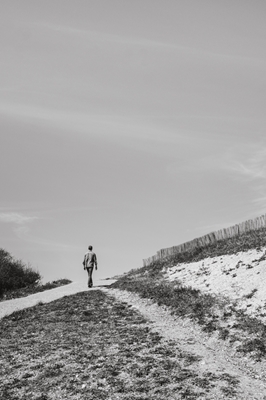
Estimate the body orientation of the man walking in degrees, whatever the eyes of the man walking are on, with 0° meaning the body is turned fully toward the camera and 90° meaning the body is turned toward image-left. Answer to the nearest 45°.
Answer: approximately 180°
